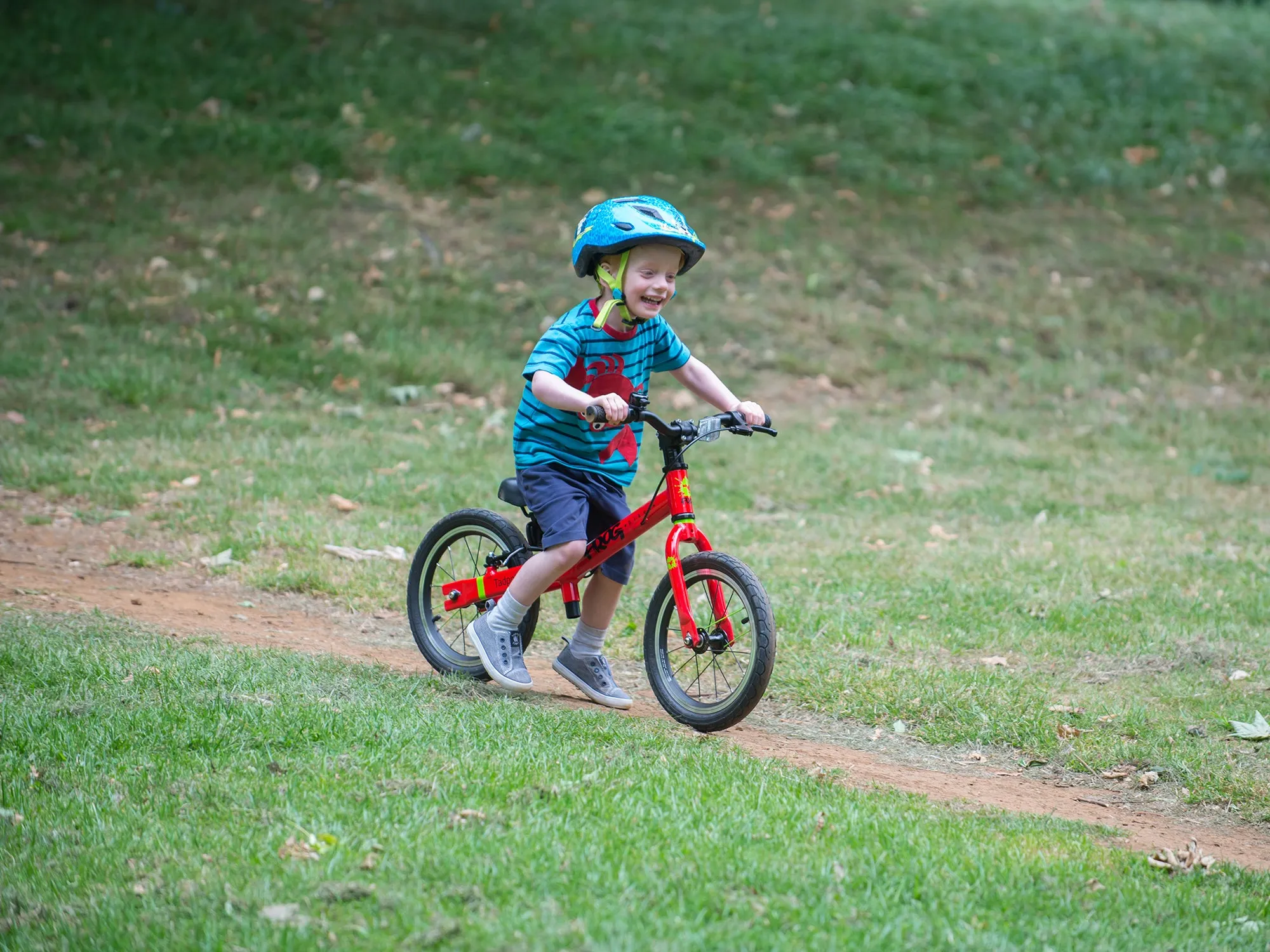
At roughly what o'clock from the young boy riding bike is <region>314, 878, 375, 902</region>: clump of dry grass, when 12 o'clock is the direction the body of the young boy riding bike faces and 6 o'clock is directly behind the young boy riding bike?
The clump of dry grass is roughly at 2 o'clock from the young boy riding bike.

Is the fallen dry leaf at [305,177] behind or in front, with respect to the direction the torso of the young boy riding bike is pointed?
behind

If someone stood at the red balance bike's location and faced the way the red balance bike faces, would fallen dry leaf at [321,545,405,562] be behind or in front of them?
behind

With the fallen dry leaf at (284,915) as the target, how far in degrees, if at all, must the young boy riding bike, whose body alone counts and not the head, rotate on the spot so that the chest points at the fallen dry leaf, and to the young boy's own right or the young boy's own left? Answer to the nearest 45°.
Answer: approximately 45° to the young boy's own right

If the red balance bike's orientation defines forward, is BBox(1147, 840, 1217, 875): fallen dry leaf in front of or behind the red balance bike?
in front

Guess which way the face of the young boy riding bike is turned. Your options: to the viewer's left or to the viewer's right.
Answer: to the viewer's right

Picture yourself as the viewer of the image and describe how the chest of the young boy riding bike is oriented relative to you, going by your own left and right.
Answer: facing the viewer and to the right of the viewer
